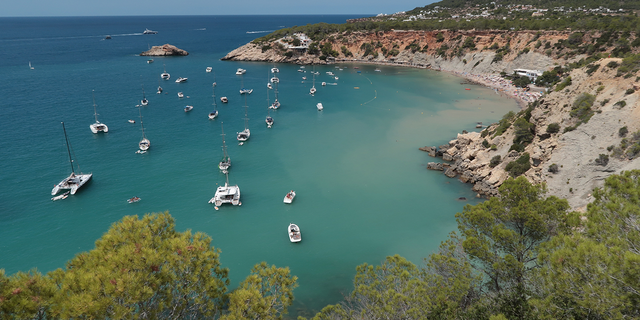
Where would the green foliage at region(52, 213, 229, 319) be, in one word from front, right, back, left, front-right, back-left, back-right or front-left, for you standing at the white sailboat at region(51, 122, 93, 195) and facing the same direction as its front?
back-right

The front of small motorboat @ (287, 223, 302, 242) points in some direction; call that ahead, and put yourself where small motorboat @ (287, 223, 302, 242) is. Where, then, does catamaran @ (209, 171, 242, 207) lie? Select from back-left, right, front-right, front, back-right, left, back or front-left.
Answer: front-left

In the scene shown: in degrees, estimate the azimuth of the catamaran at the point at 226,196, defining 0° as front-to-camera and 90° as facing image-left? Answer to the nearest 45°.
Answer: approximately 180°

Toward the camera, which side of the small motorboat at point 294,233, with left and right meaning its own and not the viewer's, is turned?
back

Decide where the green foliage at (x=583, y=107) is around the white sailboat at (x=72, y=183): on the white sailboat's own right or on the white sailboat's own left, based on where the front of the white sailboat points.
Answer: on the white sailboat's own right

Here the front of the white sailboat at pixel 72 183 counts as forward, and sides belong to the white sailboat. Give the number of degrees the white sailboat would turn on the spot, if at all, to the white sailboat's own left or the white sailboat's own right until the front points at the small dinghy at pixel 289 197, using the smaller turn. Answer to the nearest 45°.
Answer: approximately 90° to the white sailboat's own right

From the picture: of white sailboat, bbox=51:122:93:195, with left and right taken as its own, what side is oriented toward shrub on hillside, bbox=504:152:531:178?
right

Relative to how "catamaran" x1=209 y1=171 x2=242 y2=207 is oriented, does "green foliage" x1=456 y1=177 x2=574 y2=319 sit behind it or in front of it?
behind
